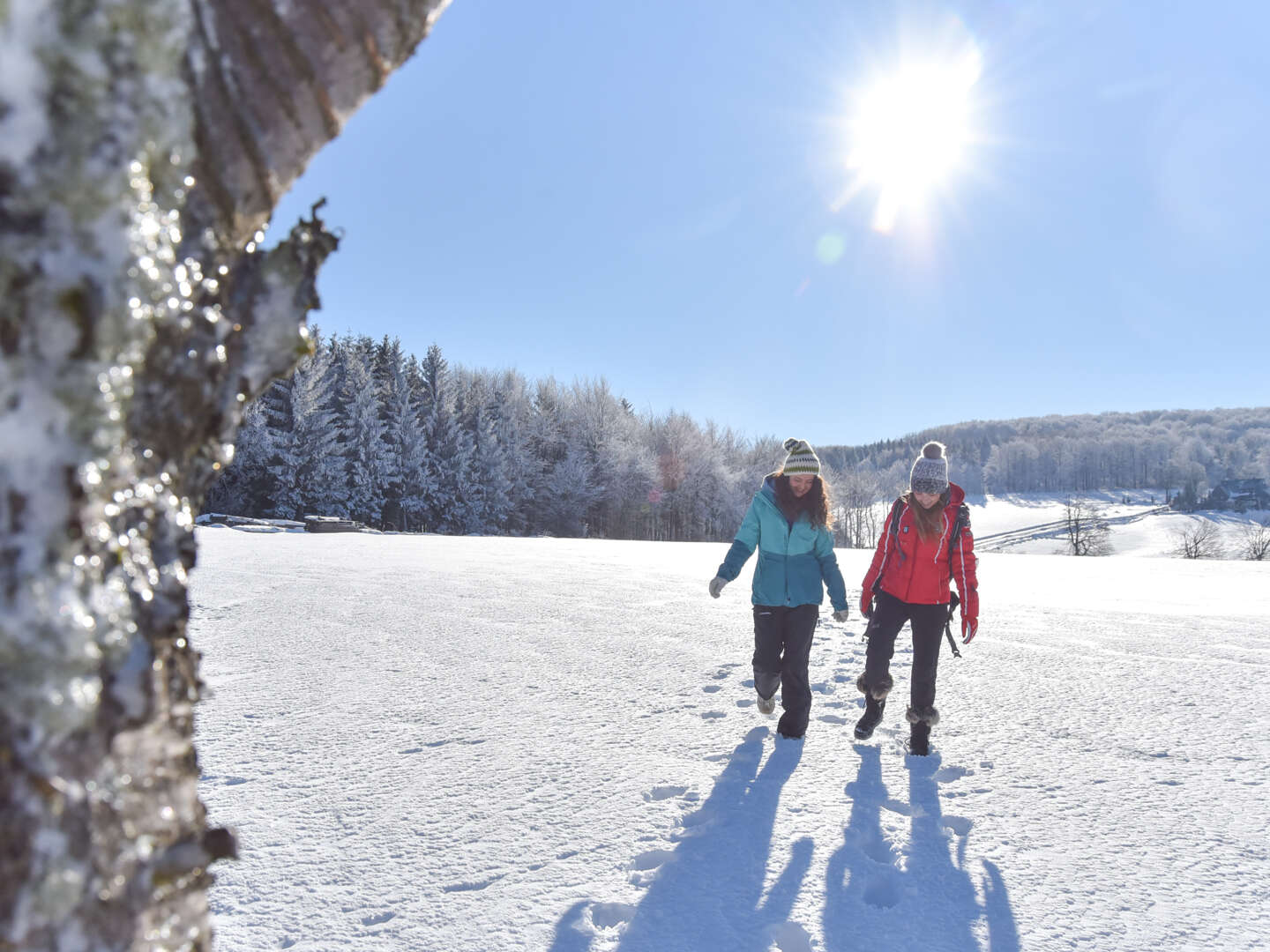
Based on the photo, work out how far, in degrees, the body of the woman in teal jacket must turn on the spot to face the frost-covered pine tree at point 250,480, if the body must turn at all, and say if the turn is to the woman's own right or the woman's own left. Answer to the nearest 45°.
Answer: approximately 135° to the woman's own right

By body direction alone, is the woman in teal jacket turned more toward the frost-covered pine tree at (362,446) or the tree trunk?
the tree trunk

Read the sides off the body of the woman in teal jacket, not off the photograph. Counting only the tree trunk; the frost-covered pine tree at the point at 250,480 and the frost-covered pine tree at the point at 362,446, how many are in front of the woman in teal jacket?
1

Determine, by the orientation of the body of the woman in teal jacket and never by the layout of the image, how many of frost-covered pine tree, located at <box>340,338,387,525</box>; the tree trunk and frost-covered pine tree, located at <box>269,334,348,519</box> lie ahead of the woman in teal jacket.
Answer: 1

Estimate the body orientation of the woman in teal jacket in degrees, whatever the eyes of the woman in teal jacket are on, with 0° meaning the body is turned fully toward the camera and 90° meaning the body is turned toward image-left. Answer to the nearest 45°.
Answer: approximately 0°

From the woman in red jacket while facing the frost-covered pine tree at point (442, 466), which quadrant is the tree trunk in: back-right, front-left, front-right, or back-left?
back-left
